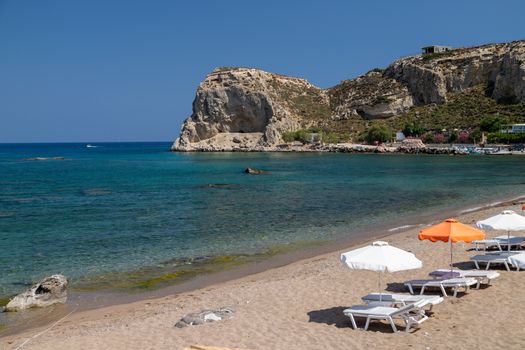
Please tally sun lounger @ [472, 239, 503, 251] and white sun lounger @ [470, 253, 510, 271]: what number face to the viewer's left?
2

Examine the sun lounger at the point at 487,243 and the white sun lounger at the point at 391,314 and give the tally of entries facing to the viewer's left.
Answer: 2

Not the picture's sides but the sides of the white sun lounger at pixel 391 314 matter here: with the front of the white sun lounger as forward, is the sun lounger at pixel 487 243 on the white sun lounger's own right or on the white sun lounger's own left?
on the white sun lounger's own right

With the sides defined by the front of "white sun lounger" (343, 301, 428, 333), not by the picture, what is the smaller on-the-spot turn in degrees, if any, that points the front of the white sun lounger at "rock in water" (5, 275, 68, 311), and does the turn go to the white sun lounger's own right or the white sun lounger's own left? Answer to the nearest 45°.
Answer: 0° — it already faces it

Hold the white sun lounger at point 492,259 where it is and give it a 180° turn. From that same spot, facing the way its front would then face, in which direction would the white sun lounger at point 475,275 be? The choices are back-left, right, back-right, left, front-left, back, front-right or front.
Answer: right

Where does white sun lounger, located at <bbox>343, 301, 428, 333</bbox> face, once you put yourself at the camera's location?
facing to the left of the viewer

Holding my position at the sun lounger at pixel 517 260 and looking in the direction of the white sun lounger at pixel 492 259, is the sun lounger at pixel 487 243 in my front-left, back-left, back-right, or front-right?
front-right

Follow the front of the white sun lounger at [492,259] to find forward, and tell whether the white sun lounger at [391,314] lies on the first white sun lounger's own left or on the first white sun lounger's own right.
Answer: on the first white sun lounger's own left

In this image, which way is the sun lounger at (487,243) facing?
to the viewer's left

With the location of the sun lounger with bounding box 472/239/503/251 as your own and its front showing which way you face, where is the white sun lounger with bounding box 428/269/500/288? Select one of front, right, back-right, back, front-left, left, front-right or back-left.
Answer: left

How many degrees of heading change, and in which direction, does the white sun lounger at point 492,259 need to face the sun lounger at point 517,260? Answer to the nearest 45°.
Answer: approximately 135° to its left

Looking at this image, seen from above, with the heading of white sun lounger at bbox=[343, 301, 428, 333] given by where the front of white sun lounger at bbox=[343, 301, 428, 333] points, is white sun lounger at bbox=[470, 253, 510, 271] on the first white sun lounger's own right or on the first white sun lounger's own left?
on the first white sun lounger's own right

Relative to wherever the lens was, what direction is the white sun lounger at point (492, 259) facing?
facing to the left of the viewer

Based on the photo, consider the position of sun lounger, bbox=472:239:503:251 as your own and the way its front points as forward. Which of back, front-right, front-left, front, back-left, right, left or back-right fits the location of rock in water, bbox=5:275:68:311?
front-left

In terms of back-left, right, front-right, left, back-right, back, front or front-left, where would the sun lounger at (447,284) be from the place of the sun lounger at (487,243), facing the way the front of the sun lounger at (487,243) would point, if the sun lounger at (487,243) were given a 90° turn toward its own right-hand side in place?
back

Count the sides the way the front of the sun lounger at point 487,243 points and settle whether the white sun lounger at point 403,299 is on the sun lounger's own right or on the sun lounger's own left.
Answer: on the sun lounger's own left
